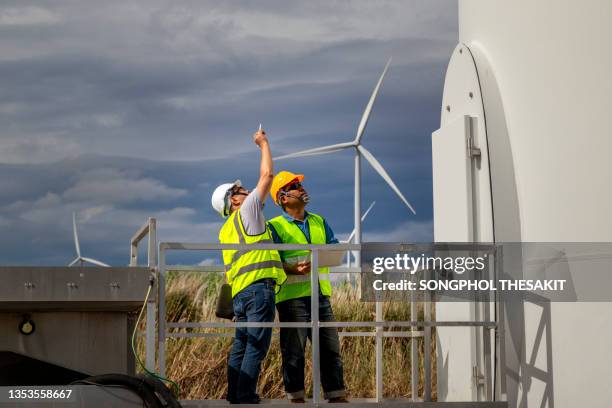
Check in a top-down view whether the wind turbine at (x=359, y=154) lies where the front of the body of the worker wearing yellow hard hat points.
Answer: no

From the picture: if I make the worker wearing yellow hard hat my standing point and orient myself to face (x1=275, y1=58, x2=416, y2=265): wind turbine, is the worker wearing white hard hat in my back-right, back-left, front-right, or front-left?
back-left

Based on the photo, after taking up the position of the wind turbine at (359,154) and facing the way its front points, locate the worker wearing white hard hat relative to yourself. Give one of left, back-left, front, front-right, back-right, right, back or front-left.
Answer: front

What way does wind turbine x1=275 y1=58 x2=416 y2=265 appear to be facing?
toward the camera

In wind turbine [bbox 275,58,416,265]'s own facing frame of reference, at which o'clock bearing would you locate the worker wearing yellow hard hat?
The worker wearing yellow hard hat is roughly at 12 o'clock from the wind turbine.

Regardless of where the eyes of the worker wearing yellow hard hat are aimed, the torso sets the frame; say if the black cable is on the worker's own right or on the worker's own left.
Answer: on the worker's own right

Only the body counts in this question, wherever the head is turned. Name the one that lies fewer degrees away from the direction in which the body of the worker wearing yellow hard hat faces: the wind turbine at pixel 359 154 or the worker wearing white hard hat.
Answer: the worker wearing white hard hat

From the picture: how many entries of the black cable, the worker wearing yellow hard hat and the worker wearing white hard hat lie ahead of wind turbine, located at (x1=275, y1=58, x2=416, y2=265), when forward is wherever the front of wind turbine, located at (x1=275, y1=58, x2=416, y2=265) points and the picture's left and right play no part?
3

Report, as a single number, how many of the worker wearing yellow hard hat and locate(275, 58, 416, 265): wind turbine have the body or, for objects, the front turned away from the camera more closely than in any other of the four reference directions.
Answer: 0

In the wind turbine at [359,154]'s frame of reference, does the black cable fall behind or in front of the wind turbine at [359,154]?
in front
